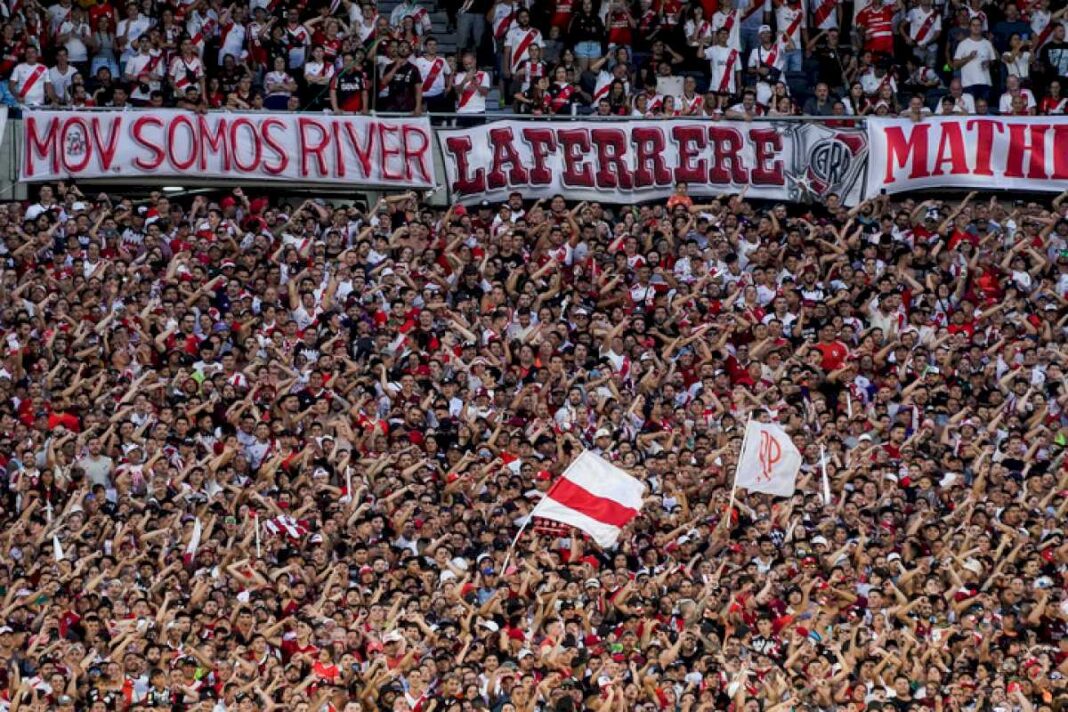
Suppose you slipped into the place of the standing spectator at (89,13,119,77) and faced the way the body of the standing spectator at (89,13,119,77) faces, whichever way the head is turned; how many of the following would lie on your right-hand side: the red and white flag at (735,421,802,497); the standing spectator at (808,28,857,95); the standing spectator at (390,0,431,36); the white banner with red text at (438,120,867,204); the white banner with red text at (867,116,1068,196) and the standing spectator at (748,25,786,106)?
0

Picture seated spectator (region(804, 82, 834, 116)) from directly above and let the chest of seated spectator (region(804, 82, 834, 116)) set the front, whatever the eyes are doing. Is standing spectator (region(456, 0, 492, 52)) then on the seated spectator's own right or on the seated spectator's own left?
on the seated spectator's own right

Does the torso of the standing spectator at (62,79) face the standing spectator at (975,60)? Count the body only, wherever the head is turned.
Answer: no

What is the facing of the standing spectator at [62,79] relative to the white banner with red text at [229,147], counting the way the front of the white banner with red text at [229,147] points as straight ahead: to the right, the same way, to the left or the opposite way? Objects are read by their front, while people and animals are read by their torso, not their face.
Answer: the same way

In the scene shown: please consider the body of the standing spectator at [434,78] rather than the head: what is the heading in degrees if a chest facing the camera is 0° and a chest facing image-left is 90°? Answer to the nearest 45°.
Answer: approximately 0°

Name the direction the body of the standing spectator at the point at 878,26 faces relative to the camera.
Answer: toward the camera

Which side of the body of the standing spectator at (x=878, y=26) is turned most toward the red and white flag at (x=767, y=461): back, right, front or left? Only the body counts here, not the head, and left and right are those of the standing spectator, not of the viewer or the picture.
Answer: front

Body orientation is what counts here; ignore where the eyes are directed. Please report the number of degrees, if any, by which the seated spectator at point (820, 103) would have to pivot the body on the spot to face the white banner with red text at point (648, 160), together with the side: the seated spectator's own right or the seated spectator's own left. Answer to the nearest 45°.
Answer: approximately 45° to the seated spectator's own right

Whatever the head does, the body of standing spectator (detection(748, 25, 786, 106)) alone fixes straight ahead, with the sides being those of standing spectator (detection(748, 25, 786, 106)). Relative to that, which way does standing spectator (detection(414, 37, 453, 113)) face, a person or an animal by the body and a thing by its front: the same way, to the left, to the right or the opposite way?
the same way

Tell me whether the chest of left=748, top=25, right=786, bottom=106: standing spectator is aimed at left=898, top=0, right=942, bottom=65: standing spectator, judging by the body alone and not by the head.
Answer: no

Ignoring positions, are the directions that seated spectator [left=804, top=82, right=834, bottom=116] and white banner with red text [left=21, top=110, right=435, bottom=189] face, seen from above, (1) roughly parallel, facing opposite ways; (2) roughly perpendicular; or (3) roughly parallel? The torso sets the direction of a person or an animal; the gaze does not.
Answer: roughly parallel

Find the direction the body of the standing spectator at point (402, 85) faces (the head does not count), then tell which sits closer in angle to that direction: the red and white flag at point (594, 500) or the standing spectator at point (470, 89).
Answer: the red and white flag

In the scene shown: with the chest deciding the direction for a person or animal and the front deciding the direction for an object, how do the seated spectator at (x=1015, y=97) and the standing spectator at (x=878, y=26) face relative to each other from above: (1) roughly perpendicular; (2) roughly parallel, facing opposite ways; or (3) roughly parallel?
roughly parallel

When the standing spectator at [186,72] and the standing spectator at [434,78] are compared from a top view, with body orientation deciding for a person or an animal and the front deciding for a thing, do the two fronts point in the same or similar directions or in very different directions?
same or similar directions

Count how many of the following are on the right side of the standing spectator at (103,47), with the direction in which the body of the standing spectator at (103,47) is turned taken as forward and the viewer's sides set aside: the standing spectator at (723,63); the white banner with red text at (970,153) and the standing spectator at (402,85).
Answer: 0

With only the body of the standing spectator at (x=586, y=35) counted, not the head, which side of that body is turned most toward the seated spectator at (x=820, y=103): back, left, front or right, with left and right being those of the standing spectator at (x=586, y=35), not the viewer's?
left

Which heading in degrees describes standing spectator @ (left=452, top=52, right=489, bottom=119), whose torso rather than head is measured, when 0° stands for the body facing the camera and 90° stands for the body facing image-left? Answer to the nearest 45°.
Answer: approximately 0°

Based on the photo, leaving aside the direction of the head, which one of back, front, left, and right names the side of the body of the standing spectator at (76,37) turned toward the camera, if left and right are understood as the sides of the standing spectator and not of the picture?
front

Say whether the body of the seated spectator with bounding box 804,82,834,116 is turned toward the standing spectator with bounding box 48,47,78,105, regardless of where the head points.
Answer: no

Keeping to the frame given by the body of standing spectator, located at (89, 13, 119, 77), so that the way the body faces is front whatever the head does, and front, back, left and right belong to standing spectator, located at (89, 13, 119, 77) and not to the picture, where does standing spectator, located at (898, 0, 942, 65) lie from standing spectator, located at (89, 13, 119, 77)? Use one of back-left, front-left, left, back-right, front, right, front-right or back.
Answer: left

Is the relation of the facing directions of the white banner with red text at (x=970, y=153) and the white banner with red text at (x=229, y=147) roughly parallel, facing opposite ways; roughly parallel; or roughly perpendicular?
roughly parallel

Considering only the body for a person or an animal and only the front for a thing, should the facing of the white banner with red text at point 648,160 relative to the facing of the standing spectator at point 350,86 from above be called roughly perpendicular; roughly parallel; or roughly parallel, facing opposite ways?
roughly parallel
